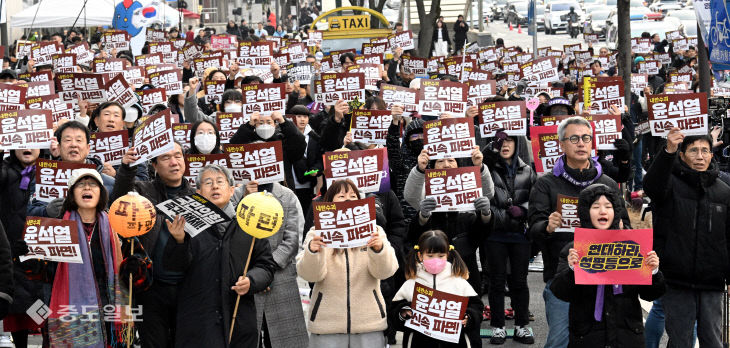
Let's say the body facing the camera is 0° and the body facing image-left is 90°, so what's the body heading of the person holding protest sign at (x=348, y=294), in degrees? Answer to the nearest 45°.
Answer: approximately 0°

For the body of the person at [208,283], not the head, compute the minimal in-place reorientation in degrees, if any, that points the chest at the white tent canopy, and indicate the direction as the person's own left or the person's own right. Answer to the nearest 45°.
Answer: approximately 180°

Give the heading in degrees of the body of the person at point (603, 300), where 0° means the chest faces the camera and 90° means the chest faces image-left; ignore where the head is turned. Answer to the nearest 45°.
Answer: approximately 0°

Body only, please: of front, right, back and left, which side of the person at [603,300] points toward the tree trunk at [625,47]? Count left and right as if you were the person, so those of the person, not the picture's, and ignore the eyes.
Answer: back

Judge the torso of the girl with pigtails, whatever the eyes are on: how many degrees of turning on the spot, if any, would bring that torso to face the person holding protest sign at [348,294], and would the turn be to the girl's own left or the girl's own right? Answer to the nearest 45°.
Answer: approximately 90° to the girl's own right
